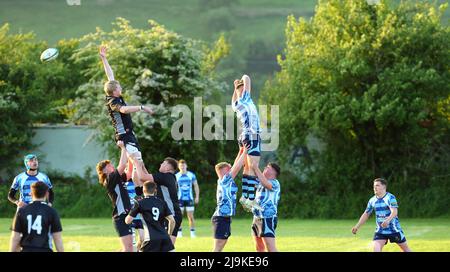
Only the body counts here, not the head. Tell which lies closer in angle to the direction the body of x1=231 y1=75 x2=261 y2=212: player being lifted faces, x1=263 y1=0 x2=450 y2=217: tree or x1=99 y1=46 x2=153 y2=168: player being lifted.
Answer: the player being lifted

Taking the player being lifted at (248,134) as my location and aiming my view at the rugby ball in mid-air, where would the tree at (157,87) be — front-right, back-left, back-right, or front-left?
front-right

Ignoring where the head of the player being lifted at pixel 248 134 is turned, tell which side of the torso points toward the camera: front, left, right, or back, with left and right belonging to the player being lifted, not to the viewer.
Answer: left

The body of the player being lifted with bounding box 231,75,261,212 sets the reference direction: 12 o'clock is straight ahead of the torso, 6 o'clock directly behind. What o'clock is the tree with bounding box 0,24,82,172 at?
The tree is roughly at 2 o'clock from the player being lifted.

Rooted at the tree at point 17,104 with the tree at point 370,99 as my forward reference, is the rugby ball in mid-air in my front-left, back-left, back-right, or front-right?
front-right

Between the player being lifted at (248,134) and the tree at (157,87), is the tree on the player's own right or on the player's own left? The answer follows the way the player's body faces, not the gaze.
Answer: on the player's own right
